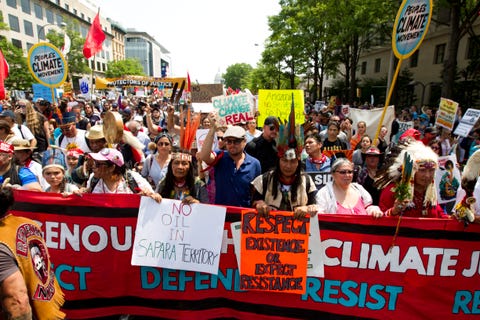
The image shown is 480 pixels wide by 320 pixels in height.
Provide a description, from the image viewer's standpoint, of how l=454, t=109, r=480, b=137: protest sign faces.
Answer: facing the viewer

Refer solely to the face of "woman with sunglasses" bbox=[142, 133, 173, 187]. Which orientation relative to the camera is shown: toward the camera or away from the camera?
toward the camera

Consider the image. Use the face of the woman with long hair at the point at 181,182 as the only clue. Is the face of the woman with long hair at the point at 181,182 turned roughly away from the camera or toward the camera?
toward the camera

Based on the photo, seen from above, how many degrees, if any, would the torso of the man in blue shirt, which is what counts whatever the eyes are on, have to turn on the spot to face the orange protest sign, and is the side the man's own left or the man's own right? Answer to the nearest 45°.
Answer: approximately 45° to the man's own left

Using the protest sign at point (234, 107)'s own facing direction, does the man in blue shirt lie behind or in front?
in front

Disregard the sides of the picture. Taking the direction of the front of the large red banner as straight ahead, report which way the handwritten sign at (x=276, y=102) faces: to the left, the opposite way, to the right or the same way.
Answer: the same way

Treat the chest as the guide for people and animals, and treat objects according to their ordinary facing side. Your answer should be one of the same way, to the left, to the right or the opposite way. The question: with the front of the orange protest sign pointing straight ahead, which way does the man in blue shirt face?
the same way

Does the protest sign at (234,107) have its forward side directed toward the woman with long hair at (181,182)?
yes

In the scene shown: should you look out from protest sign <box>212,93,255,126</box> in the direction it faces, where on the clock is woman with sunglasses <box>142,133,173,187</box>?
The woman with sunglasses is roughly at 1 o'clock from the protest sign.

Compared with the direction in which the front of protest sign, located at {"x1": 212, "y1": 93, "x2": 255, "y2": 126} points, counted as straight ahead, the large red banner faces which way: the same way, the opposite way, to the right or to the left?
the same way

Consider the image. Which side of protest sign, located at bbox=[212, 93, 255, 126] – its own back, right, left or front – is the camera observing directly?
front

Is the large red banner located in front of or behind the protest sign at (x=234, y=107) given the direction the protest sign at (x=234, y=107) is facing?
in front

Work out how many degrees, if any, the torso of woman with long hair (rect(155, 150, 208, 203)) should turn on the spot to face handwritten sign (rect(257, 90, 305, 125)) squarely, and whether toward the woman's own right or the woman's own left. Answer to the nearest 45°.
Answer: approximately 135° to the woman's own left

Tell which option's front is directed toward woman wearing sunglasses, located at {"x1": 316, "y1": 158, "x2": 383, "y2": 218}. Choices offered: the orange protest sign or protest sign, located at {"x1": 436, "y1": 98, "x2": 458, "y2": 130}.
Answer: the protest sign

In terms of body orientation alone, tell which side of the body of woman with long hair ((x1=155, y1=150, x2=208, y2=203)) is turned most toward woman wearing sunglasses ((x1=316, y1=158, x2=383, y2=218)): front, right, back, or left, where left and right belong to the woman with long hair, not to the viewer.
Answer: left

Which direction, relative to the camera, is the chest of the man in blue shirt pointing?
toward the camera

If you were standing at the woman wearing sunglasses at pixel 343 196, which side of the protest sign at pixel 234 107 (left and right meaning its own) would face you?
front

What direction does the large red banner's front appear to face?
toward the camera
